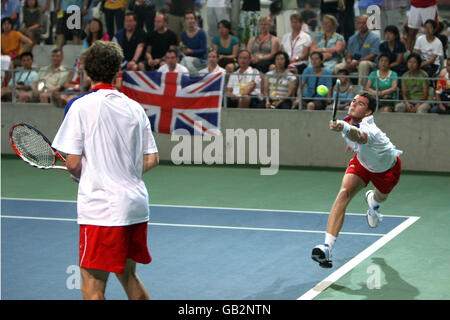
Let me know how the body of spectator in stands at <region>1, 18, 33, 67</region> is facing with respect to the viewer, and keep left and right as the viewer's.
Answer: facing the viewer

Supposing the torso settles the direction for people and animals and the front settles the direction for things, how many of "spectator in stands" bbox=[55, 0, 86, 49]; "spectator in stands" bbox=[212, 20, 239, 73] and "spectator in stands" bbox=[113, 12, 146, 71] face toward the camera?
3

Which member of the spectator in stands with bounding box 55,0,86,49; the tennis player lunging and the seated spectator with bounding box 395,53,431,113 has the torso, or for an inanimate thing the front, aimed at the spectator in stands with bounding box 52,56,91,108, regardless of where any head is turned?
the spectator in stands with bounding box 55,0,86,49

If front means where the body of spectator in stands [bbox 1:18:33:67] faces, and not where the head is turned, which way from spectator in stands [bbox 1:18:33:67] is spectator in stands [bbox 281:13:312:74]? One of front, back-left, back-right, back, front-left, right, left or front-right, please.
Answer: front-left

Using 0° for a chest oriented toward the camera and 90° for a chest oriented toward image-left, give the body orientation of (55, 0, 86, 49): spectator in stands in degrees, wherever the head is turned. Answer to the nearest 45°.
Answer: approximately 0°

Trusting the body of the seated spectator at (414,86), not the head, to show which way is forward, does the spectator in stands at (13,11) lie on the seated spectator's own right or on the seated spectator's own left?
on the seated spectator's own right

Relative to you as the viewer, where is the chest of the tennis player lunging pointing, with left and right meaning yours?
facing the viewer and to the left of the viewer

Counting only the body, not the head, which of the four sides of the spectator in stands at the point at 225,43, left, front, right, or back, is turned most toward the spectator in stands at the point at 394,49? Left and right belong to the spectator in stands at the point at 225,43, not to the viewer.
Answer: left

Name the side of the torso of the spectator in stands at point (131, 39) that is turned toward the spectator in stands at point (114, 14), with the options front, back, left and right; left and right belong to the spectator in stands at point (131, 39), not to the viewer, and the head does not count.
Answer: back

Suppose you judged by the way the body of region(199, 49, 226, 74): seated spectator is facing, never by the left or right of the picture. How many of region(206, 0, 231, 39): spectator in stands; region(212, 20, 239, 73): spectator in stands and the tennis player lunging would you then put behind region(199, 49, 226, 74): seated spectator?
2

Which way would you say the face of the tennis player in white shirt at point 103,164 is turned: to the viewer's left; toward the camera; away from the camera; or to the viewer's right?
away from the camera
